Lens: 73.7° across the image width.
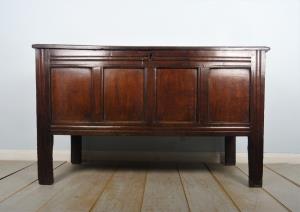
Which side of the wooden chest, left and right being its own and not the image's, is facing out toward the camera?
front
